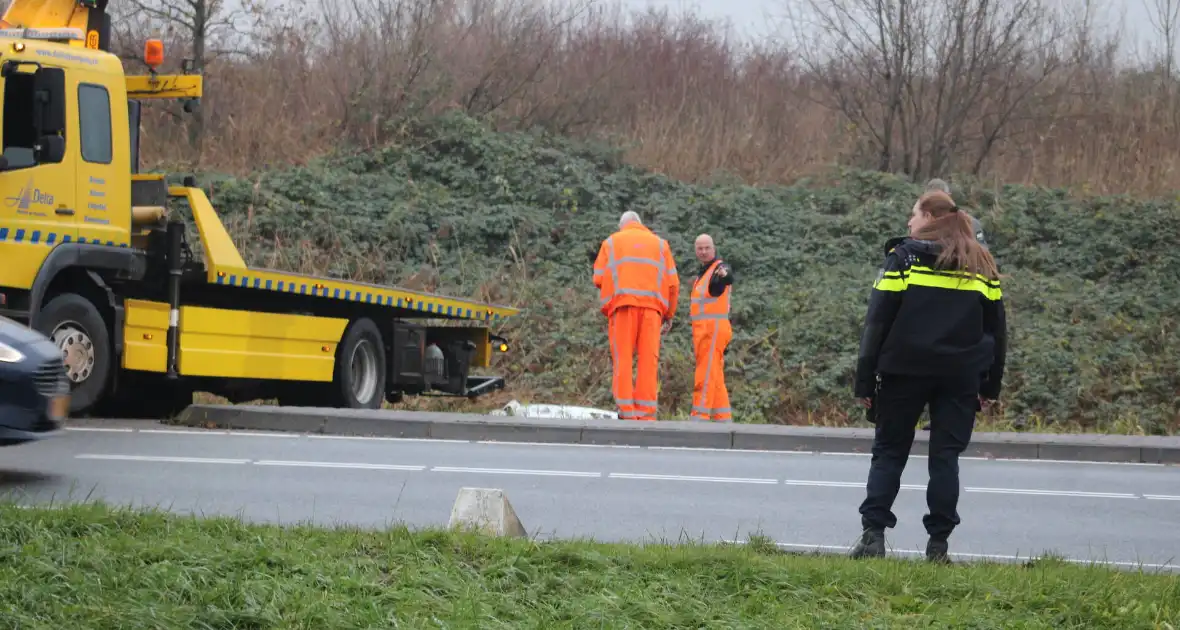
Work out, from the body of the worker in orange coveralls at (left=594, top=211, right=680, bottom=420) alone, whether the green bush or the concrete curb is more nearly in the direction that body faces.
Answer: the green bush

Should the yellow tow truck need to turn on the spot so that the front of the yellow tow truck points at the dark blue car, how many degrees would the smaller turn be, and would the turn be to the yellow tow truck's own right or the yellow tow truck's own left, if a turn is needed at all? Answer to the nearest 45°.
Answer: approximately 45° to the yellow tow truck's own left

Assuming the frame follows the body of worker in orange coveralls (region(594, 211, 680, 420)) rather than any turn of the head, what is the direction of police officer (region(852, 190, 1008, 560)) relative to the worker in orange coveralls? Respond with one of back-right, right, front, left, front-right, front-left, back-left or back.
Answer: back

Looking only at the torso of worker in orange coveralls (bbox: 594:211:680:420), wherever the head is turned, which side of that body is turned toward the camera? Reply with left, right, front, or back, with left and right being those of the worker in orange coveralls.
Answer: back

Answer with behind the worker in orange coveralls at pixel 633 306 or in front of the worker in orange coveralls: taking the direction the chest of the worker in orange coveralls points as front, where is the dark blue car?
behind

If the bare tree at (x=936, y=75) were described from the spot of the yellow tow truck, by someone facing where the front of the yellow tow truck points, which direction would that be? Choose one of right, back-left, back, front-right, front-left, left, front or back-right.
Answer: back

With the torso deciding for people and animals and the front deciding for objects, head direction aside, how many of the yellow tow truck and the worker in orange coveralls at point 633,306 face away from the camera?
1

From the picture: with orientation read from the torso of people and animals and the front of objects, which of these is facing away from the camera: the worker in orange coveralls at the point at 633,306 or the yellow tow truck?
the worker in orange coveralls

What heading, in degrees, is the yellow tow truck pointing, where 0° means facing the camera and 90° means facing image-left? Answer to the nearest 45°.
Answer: approximately 45°

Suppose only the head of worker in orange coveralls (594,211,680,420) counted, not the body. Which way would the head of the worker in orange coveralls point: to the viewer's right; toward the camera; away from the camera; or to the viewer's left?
away from the camera

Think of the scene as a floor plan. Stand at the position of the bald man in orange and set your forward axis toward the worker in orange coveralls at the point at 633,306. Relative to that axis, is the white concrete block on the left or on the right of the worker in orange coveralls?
left

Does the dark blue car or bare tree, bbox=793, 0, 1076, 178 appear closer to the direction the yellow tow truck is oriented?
the dark blue car

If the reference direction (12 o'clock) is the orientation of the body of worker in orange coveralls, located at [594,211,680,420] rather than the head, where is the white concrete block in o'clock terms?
The white concrete block is roughly at 6 o'clock from the worker in orange coveralls.

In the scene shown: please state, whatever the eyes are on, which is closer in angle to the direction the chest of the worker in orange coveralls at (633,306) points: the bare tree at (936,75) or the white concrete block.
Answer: the bare tree
